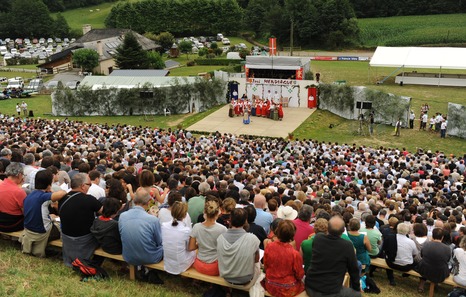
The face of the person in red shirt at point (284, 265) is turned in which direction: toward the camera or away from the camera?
away from the camera

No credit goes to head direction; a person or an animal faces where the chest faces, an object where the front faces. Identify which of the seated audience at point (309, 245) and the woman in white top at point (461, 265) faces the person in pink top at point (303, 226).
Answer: the seated audience

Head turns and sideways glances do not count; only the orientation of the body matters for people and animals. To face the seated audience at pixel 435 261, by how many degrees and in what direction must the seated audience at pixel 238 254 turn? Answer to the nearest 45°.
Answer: approximately 90° to their right

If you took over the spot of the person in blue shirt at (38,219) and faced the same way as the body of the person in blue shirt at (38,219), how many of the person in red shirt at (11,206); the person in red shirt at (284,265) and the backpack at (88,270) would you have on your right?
2

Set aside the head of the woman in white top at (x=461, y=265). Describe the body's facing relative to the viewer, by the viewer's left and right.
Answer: facing away from the viewer

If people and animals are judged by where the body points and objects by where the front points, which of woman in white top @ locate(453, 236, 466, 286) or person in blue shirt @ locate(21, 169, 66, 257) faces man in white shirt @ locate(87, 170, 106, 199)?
the person in blue shirt

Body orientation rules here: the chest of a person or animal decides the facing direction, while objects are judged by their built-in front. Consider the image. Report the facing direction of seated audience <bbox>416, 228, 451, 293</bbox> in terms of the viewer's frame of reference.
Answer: facing away from the viewer

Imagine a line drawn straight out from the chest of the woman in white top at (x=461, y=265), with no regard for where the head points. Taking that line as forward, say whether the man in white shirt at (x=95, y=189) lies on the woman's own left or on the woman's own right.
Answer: on the woman's own left

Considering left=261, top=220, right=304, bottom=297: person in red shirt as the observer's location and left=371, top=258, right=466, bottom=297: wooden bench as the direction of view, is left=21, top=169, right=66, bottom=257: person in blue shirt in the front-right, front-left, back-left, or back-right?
back-left

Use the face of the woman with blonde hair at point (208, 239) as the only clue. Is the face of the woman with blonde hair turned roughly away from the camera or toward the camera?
away from the camera

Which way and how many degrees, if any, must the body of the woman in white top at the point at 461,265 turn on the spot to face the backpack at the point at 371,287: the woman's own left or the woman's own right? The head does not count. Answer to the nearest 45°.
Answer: approximately 90° to the woman's own left

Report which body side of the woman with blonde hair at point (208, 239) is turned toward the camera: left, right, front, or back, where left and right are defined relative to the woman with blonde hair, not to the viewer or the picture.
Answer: back

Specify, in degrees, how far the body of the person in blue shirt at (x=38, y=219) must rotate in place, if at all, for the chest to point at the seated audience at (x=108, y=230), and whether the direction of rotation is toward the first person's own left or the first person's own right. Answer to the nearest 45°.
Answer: approximately 90° to the first person's own right

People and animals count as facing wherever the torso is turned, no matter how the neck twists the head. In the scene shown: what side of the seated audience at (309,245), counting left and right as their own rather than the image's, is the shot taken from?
back

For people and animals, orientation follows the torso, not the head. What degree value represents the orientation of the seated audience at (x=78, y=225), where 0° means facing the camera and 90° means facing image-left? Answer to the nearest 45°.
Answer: approximately 225°
